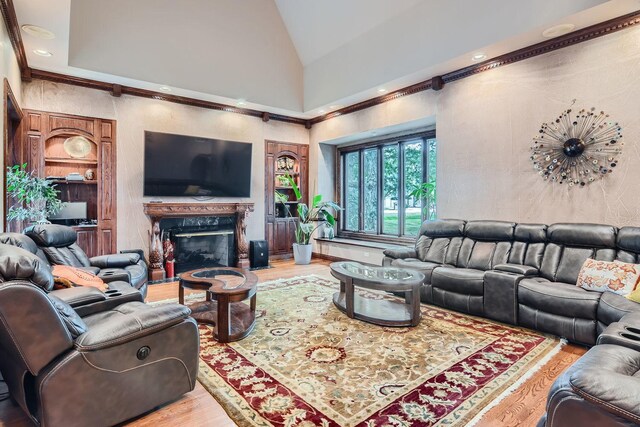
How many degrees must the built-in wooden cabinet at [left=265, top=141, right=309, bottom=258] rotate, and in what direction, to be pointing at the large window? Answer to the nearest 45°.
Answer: approximately 45° to its left

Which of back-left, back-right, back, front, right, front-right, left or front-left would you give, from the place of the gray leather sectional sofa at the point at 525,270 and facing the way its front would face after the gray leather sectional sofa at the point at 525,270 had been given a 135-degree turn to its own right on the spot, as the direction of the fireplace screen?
left

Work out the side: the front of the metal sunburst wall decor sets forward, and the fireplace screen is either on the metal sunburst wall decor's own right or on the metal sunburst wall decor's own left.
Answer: on the metal sunburst wall decor's own right

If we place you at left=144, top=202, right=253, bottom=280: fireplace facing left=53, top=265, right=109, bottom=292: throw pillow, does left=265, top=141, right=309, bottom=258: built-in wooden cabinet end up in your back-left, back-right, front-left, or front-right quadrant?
back-left

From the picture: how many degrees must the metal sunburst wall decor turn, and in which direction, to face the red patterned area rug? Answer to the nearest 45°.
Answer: approximately 45° to its right

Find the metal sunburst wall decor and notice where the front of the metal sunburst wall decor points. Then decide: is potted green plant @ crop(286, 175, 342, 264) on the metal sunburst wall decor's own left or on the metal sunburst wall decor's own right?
on the metal sunburst wall decor's own right

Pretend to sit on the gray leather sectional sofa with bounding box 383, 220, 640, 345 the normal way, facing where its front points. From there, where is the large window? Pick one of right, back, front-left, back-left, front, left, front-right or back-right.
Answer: right

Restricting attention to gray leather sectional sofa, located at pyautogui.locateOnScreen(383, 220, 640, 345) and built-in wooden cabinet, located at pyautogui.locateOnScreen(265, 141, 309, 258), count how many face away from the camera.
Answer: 0

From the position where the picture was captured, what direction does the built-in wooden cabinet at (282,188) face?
facing the viewer and to the right of the viewer

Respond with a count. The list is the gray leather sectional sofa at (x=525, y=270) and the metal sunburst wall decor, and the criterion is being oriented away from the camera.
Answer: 0

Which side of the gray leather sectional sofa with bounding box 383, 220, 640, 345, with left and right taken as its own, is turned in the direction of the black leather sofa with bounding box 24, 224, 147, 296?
front

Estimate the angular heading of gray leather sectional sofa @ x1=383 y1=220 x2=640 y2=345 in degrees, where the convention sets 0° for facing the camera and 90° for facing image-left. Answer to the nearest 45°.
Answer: approximately 45°

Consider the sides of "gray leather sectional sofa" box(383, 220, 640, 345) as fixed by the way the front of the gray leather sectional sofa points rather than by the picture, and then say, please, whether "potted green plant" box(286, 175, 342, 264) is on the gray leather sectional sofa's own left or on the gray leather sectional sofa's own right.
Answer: on the gray leather sectional sofa's own right
